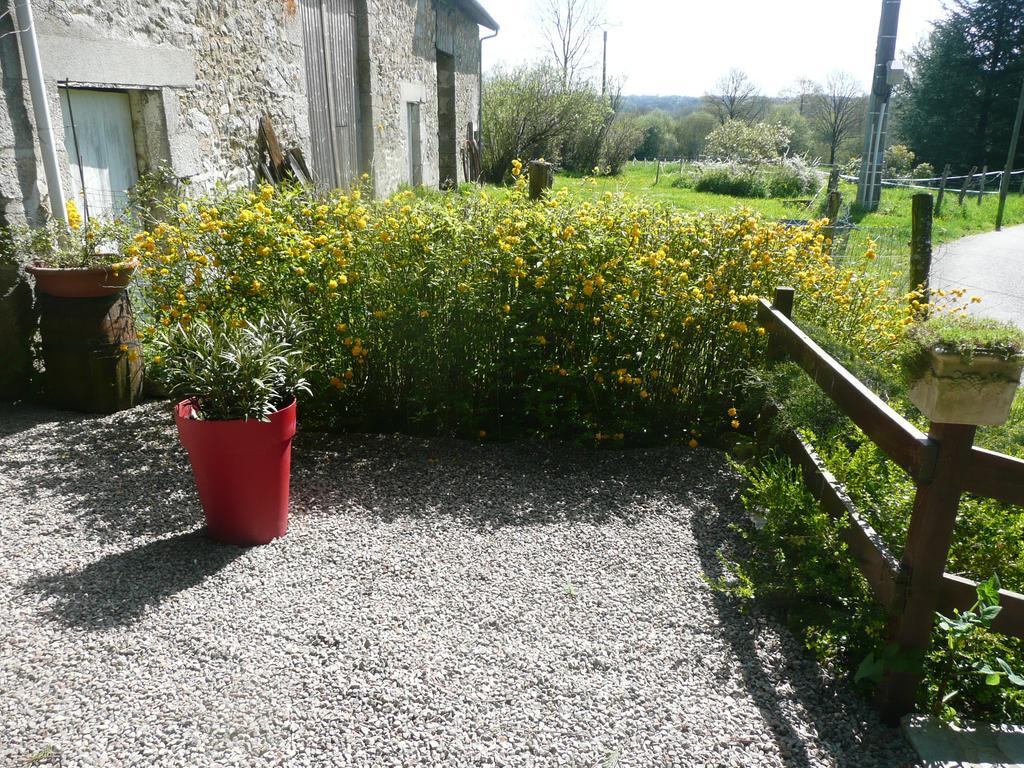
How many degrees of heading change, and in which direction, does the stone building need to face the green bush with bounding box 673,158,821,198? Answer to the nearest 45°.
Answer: approximately 90° to its left

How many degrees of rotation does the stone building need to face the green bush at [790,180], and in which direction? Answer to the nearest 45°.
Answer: approximately 90° to its left

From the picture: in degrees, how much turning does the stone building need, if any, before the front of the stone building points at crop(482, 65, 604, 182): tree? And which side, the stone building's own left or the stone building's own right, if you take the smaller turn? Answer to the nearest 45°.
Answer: approximately 90° to the stone building's own left

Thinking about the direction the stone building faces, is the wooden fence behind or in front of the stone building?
in front

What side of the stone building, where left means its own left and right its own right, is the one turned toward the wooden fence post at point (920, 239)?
front

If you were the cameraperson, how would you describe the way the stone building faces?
facing the viewer and to the right of the viewer

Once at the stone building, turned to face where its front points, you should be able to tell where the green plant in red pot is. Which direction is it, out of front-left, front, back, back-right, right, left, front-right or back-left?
front-right

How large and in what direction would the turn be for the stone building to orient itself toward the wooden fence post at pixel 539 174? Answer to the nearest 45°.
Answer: approximately 45° to its left

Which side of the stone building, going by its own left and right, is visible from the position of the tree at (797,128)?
left

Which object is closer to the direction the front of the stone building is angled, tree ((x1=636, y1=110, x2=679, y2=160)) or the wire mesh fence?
the wire mesh fence

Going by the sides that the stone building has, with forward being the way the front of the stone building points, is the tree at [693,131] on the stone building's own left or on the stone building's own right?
on the stone building's own left
